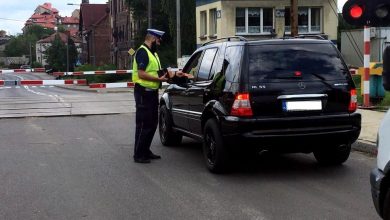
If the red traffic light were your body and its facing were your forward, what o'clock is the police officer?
The police officer is roughly at 2 o'clock from the red traffic light.

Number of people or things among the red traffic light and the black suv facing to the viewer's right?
0

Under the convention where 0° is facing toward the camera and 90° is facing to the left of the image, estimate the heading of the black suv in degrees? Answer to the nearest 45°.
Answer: approximately 135°

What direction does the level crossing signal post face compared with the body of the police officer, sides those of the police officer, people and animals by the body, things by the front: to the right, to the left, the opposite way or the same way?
to the right

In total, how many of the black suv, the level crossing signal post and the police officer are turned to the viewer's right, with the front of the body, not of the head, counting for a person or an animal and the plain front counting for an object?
1

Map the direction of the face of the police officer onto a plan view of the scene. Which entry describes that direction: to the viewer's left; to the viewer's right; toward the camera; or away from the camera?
to the viewer's right

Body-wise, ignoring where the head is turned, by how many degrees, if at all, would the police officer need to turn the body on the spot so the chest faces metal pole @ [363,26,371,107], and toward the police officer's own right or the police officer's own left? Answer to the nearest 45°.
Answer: approximately 45° to the police officer's own left

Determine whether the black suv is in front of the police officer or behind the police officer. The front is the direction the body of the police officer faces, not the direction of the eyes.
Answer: in front

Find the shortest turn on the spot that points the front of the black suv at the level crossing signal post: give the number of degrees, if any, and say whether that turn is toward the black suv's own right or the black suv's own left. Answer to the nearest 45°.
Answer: approximately 90° to the black suv's own right

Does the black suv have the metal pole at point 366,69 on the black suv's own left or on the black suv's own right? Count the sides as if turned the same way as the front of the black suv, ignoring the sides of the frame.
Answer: on the black suv's own right

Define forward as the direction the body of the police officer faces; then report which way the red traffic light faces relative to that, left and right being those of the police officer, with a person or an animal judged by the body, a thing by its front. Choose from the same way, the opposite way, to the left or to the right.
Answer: to the right

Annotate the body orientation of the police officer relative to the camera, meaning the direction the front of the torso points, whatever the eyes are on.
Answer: to the viewer's right
